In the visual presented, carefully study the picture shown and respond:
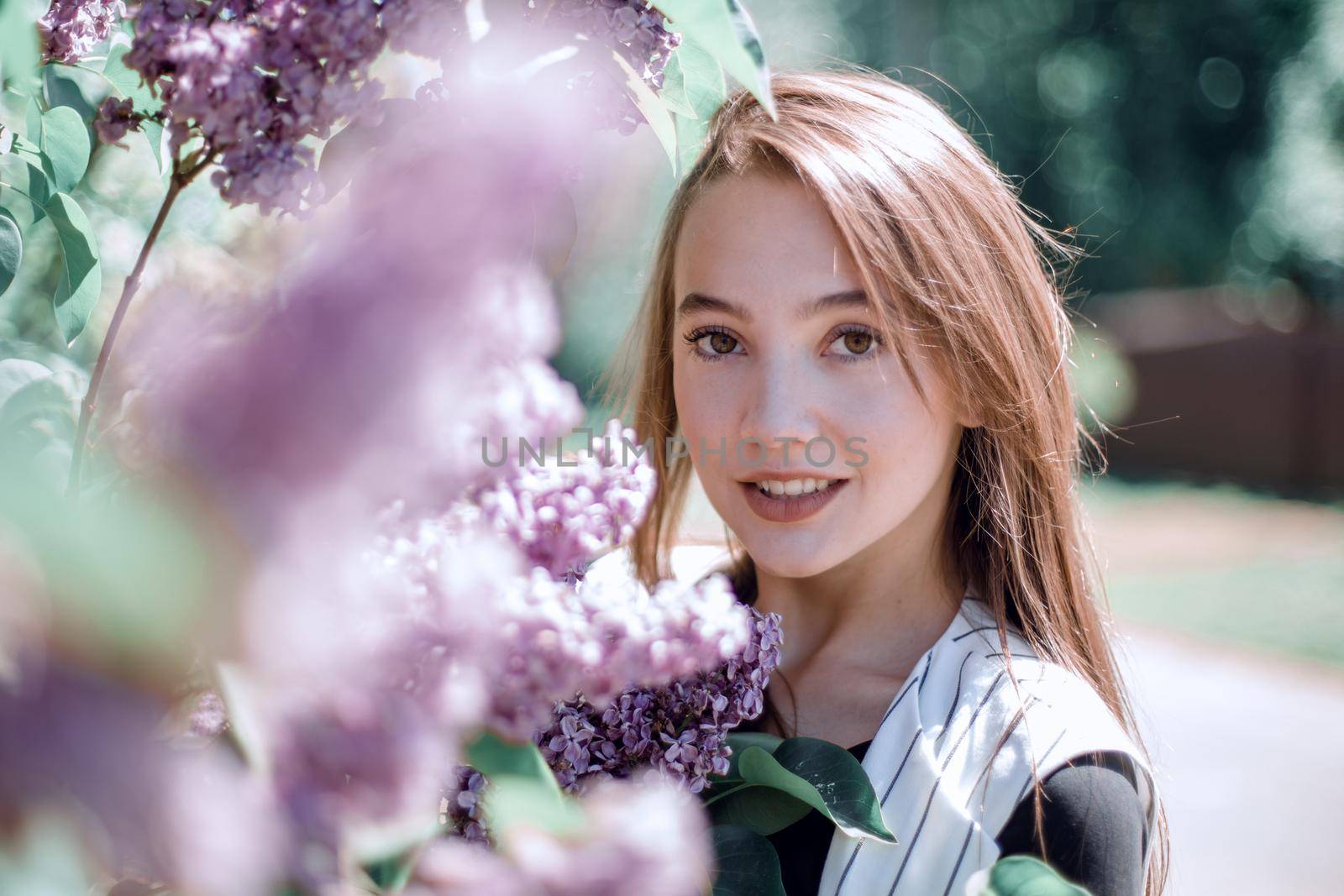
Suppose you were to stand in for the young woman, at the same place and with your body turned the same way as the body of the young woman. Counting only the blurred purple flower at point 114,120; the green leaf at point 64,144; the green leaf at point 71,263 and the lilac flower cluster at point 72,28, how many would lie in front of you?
4

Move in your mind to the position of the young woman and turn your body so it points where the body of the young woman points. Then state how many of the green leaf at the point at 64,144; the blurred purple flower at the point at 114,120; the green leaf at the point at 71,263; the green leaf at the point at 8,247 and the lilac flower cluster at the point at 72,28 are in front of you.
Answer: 5

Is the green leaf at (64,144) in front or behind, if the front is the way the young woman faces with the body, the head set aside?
in front

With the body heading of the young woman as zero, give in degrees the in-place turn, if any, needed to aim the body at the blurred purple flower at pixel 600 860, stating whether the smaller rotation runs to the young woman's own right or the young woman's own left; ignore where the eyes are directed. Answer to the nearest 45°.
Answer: approximately 45° to the young woman's own left

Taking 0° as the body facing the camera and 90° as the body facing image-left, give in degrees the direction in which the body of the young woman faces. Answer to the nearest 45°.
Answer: approximately 45°

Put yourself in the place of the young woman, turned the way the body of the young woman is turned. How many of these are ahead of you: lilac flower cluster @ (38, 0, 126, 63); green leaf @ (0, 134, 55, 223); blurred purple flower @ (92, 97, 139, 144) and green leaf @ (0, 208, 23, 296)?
4
